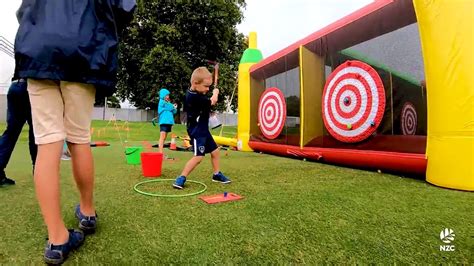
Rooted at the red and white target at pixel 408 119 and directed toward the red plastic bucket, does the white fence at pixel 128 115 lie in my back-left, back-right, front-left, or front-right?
front-right

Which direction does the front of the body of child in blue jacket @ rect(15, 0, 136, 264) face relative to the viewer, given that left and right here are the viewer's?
facing away from the viewer and to the right of the viewer

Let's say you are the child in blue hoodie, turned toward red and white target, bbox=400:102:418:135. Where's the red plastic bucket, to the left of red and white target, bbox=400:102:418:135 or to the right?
right

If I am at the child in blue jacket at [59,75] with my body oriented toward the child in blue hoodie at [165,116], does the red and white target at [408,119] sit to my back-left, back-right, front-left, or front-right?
front-right

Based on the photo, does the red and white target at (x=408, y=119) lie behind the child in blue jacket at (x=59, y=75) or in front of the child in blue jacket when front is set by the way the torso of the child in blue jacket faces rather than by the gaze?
in front

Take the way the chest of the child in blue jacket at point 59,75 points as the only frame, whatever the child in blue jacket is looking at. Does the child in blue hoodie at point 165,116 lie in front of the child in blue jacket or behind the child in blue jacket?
in front

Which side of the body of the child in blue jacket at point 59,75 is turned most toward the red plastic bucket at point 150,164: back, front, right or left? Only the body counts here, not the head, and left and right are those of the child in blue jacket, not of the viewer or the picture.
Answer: front
